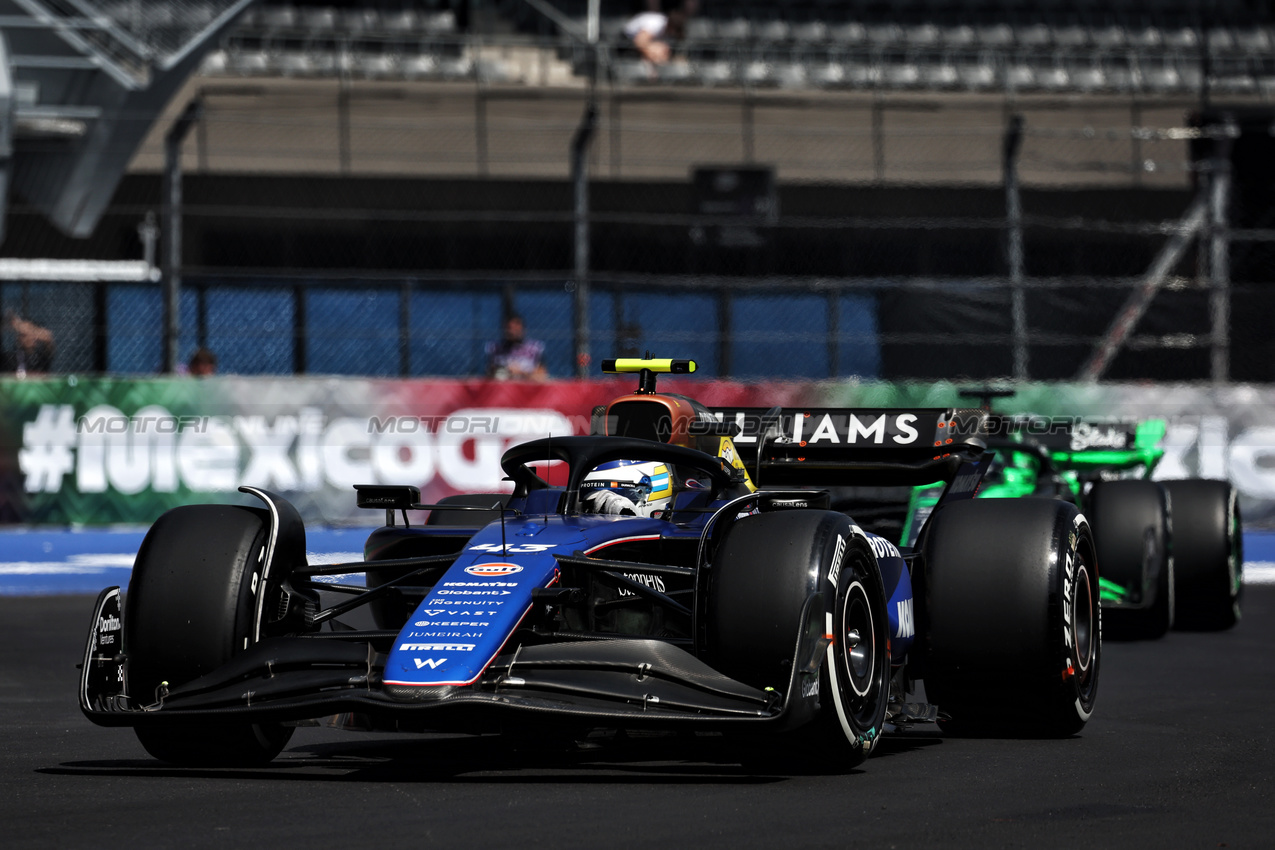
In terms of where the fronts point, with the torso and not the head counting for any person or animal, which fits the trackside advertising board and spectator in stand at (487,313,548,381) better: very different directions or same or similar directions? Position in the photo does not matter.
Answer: same or similar directions

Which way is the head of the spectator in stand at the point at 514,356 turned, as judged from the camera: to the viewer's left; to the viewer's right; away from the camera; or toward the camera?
toward the camera

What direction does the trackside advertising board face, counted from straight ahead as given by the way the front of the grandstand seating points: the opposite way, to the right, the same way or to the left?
the same way

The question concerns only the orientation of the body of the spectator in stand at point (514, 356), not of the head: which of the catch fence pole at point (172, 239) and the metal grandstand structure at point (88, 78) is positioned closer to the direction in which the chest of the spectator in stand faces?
the catch fence pole

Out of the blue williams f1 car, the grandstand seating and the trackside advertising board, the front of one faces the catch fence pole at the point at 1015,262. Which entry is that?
the grandstand seating

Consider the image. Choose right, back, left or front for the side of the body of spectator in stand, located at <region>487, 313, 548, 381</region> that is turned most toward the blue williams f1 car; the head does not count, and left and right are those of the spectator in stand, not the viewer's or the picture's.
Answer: front

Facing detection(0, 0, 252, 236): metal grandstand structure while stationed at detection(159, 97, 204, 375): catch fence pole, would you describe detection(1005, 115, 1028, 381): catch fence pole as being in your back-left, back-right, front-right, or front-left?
back-right

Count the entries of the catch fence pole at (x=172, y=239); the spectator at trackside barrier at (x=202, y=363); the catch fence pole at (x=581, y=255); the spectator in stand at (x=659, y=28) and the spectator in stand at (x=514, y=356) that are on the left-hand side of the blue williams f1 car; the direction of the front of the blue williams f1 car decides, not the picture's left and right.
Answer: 0

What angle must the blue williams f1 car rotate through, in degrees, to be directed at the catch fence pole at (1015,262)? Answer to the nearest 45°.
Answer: approximately 135° to its right

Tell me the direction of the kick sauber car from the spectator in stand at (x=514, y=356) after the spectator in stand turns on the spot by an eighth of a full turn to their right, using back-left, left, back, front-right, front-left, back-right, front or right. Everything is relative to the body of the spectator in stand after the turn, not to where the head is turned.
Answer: left

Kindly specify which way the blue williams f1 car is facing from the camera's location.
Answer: facing the viewer and to the left of the viewer

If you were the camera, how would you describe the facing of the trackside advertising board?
facing the viewer

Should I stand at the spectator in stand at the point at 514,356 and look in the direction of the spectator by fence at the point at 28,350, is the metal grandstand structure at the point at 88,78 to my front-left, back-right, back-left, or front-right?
front-right

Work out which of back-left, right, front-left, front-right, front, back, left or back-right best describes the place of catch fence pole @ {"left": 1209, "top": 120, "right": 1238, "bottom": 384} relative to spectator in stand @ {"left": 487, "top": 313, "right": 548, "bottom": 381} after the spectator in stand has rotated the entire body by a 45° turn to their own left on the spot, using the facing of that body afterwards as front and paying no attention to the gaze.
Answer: front-left

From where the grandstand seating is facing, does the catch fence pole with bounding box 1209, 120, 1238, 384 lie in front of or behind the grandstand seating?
in front

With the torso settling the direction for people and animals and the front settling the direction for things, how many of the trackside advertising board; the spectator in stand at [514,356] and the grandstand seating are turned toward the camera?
3

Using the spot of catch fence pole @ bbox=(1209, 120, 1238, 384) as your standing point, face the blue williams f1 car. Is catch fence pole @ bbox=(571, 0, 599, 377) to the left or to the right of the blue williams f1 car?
right

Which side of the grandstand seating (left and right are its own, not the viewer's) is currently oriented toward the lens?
front

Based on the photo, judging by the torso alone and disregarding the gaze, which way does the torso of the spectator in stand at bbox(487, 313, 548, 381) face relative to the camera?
toward the camera

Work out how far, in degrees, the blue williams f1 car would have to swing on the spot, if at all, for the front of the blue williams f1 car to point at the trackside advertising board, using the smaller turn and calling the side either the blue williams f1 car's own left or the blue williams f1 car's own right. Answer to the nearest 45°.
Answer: approximately 135° to the blue williams f1 car's own right
